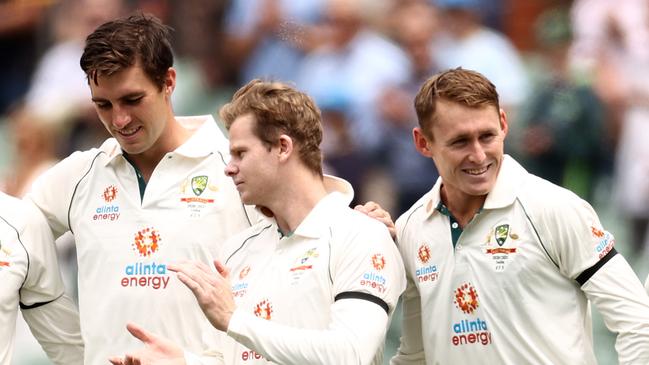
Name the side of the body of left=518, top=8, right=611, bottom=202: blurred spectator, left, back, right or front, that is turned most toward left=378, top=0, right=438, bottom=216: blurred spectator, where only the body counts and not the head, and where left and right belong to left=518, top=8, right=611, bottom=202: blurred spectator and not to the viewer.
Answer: right

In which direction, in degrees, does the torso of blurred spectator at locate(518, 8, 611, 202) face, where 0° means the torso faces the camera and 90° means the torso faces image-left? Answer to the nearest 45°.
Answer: approximately 0°

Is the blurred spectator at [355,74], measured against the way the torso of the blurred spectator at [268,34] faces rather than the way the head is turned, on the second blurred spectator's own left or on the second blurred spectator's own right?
on the second blurred spectator's own left

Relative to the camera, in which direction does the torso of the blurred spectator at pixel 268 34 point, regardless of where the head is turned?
toward the camera

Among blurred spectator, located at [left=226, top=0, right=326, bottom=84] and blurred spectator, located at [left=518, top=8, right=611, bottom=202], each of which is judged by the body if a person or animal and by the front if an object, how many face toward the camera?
2

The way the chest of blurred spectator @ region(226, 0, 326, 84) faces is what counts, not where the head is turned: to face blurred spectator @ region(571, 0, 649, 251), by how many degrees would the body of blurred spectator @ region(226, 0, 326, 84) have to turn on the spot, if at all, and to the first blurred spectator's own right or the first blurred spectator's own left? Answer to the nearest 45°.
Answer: approximately 90° to the first blurred spectator's own left

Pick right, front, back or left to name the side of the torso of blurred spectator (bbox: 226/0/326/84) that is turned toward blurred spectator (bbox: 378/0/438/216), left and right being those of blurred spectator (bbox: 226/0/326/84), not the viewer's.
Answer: left

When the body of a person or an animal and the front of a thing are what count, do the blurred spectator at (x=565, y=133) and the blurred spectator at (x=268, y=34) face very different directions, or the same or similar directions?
same or similar directions

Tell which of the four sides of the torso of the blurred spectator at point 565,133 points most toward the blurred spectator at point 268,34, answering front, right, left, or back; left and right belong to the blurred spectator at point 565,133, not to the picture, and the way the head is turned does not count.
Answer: right
